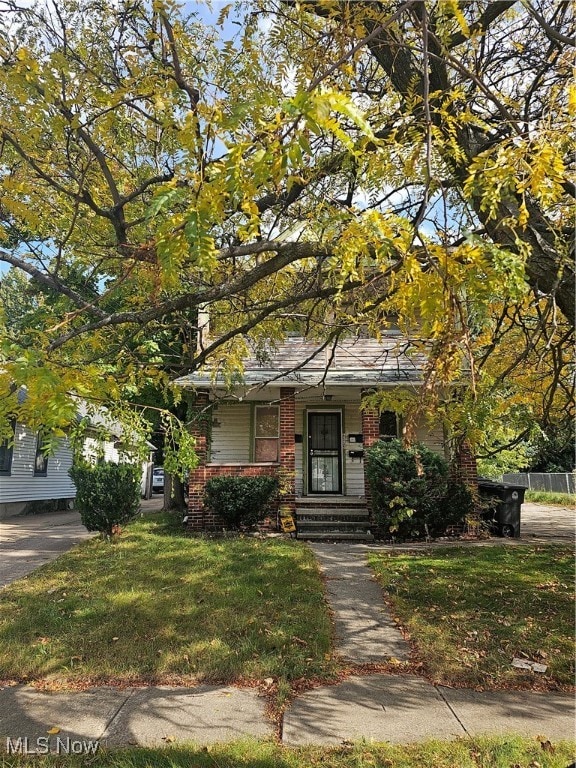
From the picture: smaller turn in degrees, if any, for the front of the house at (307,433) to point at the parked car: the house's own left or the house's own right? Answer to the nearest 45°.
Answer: approximately 135° to the house's own right

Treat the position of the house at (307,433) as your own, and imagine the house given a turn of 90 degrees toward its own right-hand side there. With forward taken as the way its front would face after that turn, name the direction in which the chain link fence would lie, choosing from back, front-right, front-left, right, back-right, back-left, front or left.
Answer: back-right

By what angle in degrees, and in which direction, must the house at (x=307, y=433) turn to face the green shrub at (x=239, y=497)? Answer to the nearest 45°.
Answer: approximately 45° to its right

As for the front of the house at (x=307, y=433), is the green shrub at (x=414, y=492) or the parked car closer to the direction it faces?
the green shrub

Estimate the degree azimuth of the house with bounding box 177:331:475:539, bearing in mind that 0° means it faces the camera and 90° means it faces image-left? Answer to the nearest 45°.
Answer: approximately 0°

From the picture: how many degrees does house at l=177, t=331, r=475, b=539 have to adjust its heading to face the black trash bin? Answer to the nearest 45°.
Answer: approximately 90° to its left

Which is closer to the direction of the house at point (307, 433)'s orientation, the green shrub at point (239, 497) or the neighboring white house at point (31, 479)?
the green shrub

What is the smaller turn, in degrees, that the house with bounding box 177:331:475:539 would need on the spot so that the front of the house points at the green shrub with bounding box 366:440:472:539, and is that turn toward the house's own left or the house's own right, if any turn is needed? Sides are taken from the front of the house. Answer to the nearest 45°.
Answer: approximately 45° to the house's own left

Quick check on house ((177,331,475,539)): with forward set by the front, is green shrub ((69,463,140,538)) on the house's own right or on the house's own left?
on the house's own right

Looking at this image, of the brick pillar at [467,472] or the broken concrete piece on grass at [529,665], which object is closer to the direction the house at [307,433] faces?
the broken concrete piece on grass

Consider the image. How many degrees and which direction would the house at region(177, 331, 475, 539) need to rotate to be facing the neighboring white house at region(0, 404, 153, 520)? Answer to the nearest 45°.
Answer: approximately 135° to its right
